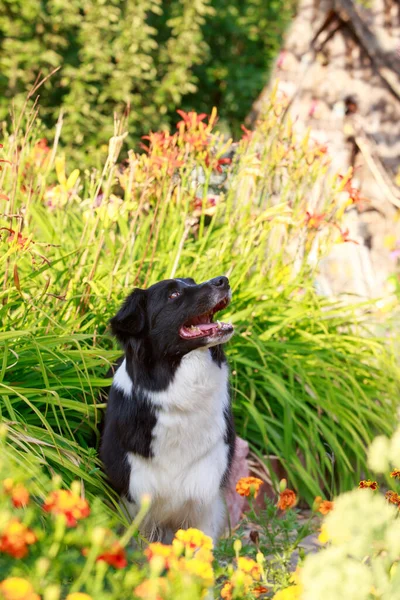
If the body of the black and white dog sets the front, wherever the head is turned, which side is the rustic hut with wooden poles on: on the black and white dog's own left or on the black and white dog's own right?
on the black and white dog's own left

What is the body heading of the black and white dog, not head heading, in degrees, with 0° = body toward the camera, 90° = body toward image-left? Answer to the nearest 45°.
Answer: approximately 315°

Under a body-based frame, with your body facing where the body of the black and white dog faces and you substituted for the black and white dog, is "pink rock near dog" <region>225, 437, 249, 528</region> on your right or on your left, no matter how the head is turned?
on your left

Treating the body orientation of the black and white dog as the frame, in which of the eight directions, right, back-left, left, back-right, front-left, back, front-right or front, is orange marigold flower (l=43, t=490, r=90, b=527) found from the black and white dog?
front-right

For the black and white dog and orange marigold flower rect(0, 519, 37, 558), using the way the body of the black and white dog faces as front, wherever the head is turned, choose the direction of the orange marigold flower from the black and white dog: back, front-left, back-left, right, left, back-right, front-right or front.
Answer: front-right

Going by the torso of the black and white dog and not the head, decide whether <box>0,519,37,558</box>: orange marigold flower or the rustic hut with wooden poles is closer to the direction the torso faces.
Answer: the orange marigold flower

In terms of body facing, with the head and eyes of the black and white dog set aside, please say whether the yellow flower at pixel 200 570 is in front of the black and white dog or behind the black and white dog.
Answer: in front
